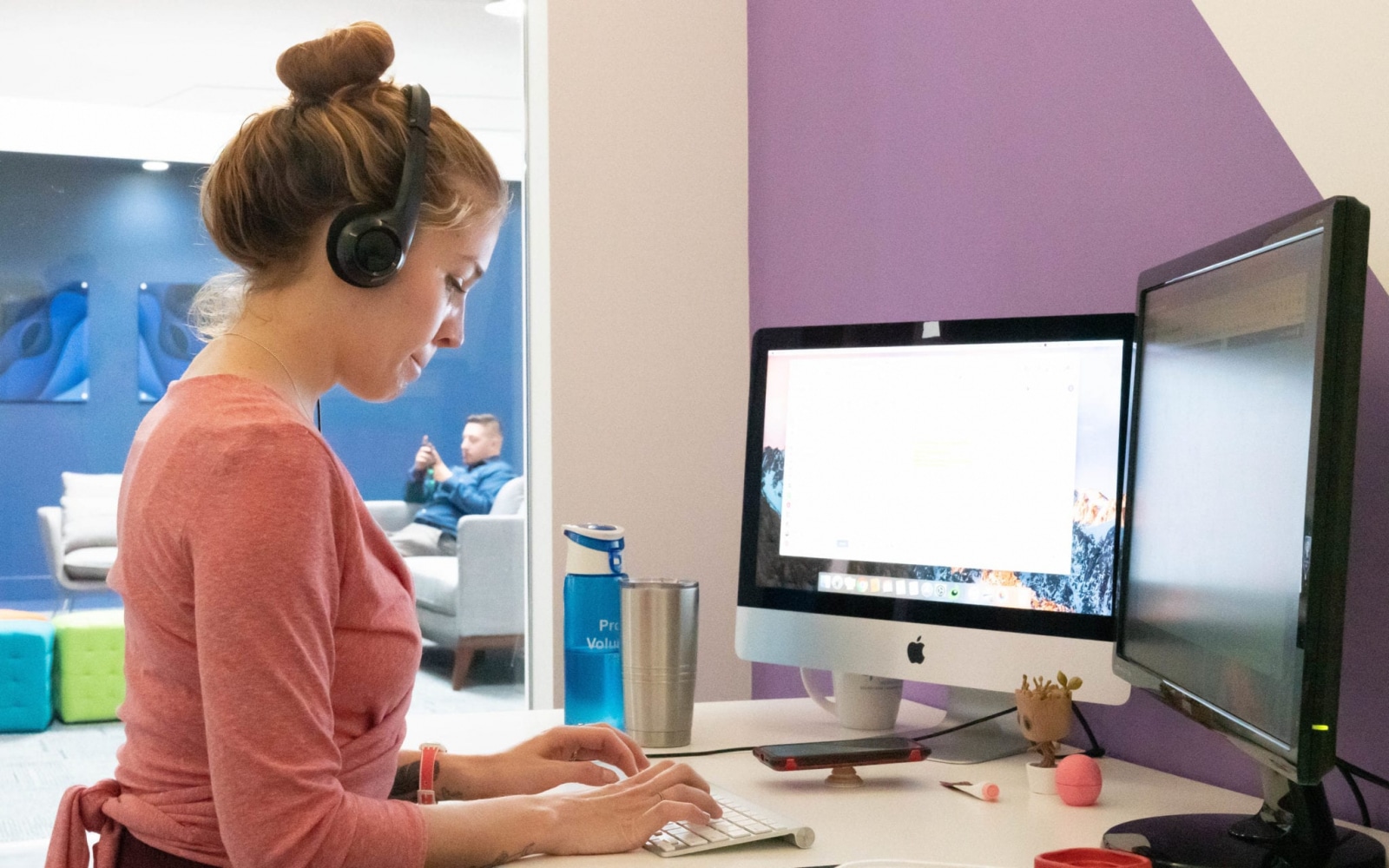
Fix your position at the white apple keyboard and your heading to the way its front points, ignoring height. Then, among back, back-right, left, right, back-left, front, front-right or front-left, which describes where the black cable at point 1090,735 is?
back-right

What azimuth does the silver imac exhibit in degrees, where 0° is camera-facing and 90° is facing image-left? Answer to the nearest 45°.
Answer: approximately 45°

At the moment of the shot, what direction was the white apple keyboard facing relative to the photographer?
facing to the left of the viewer

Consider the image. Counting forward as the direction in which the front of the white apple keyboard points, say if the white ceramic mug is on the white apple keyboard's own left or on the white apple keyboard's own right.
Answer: on the white apple keyboard's own right

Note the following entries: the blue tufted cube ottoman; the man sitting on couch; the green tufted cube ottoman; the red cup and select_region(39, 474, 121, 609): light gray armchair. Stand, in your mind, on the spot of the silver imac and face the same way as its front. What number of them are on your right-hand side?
4

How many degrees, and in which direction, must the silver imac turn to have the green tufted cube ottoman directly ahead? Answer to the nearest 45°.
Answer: approximately 90° to its right

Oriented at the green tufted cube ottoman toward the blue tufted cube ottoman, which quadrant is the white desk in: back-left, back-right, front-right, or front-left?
back-left

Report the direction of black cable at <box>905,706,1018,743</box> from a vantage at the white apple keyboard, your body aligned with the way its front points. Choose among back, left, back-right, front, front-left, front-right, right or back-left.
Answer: back-right
